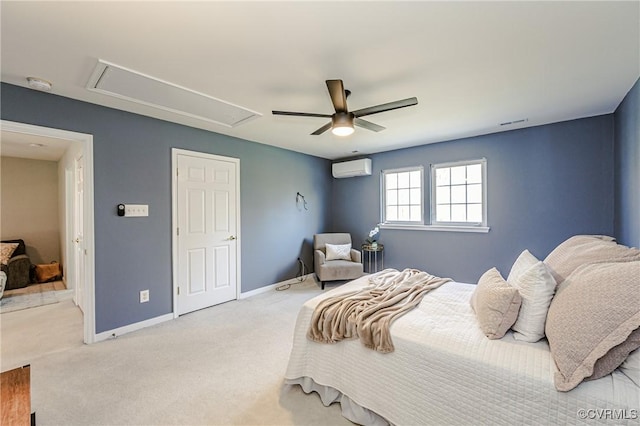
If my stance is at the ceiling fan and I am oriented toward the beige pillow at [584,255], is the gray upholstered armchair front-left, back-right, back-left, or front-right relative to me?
back-left

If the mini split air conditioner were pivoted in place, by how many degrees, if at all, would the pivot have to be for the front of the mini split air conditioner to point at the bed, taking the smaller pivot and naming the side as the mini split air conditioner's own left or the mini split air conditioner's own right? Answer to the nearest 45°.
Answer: approximately 45° to the mini split air conditioner's own left

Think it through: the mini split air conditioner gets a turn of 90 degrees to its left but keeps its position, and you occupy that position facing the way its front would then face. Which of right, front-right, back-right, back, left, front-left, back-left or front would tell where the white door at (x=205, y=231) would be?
right

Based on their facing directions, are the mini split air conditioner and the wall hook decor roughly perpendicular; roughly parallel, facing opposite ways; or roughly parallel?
roughly perpendicular

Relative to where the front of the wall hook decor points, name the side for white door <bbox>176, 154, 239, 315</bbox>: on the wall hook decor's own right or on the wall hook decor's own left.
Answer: on the wall hook decor's own right

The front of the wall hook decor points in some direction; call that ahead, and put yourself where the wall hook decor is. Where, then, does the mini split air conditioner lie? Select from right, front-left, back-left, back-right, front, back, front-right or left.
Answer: front-left

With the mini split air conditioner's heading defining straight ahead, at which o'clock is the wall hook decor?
The wall hook decor is roughly at 1 o'clock from the mini split air conditioner.

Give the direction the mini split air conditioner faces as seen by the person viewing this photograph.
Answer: facing the viewer and to the left of the viewer

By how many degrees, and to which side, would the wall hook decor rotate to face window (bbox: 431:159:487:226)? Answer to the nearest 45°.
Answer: approximately 45° to its left

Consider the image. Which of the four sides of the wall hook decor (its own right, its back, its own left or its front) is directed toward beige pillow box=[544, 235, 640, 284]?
front

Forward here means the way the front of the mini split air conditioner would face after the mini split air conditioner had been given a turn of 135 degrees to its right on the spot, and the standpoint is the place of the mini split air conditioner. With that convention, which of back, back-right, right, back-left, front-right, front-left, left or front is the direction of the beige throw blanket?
back

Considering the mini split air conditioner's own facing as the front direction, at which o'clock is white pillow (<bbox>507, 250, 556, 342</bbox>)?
The white pillow is roughly at 10 o'clock from the mini split air conditioner.

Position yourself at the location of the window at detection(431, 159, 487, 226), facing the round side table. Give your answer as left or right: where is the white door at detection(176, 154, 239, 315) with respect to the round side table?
left

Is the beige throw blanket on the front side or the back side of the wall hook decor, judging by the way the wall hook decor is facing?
on the front side

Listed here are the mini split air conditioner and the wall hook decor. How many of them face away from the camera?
0

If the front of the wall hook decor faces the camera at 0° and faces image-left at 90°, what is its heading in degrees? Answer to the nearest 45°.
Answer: approximately 315°

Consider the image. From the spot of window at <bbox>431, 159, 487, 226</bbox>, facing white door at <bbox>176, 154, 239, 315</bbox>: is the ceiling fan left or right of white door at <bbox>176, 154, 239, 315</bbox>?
left
